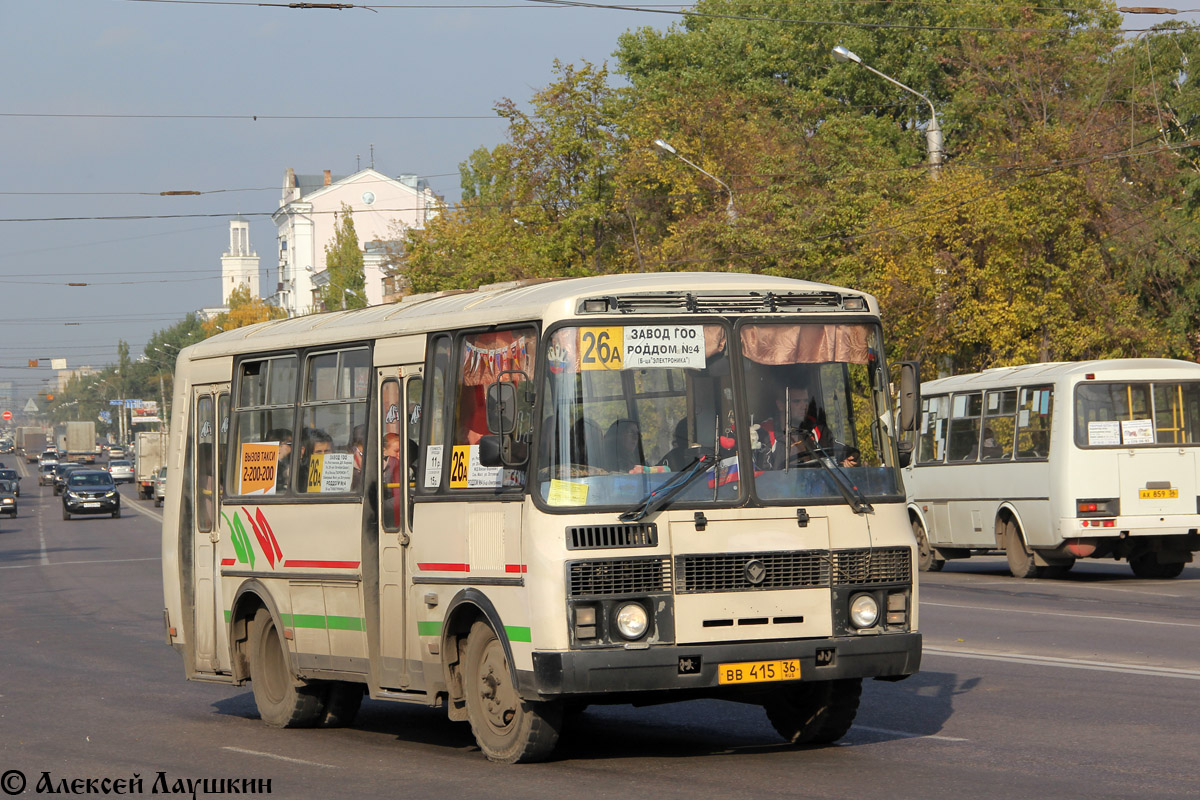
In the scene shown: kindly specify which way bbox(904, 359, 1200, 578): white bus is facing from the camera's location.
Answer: facing away from the viewer and to the left of the viewer

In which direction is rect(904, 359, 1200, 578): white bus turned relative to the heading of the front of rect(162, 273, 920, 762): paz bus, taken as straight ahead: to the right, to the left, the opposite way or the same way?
the opposite way

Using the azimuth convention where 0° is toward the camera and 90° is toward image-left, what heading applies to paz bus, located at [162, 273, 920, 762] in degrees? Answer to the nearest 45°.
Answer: approximately 315°

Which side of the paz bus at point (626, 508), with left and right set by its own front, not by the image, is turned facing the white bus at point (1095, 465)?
left

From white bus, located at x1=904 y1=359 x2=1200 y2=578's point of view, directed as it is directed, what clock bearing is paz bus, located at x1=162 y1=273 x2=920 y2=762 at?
The paz bus is roughly at 8 o'clock from the white bus.

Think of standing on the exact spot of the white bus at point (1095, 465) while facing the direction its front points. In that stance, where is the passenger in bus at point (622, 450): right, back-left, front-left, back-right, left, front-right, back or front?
back-left

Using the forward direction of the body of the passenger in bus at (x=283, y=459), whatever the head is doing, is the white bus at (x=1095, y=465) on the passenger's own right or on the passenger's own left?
on the passenger's own left
